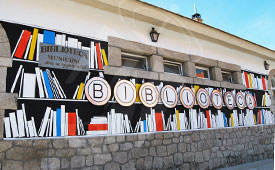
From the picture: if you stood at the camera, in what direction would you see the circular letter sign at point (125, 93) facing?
facing the viewer and to the right of the viewer

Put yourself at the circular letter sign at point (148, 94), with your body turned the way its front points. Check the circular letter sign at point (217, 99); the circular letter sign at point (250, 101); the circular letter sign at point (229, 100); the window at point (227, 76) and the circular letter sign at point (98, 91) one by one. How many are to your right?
1

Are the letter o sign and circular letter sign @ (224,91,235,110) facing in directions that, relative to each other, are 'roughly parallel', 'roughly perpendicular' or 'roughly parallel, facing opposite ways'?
roughly parallel

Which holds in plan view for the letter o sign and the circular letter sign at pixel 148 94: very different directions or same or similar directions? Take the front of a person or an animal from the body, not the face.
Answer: same or similar directions

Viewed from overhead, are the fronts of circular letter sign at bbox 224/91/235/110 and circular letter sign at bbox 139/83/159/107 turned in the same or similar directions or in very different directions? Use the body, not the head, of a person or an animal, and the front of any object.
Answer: same or similar directions

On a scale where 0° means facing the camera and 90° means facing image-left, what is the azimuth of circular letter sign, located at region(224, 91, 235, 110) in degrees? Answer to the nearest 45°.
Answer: approximately 315°

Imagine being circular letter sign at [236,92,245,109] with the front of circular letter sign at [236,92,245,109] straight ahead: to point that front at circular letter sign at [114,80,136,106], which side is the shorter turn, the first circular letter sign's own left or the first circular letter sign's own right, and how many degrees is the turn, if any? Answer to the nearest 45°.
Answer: approximately 90° to the first circular letter sign's own right

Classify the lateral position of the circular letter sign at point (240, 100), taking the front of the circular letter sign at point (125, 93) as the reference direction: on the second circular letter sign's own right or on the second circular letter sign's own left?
on the second circular letter sign's own left

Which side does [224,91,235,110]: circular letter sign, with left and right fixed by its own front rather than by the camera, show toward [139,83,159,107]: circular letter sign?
right

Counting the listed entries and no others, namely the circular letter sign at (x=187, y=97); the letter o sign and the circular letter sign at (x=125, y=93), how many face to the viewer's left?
0
